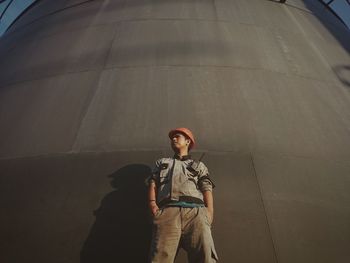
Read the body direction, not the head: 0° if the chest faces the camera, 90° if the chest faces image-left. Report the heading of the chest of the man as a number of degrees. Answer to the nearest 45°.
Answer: approximately 0°

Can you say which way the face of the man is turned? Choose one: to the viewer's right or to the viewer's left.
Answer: to the viewer's left
